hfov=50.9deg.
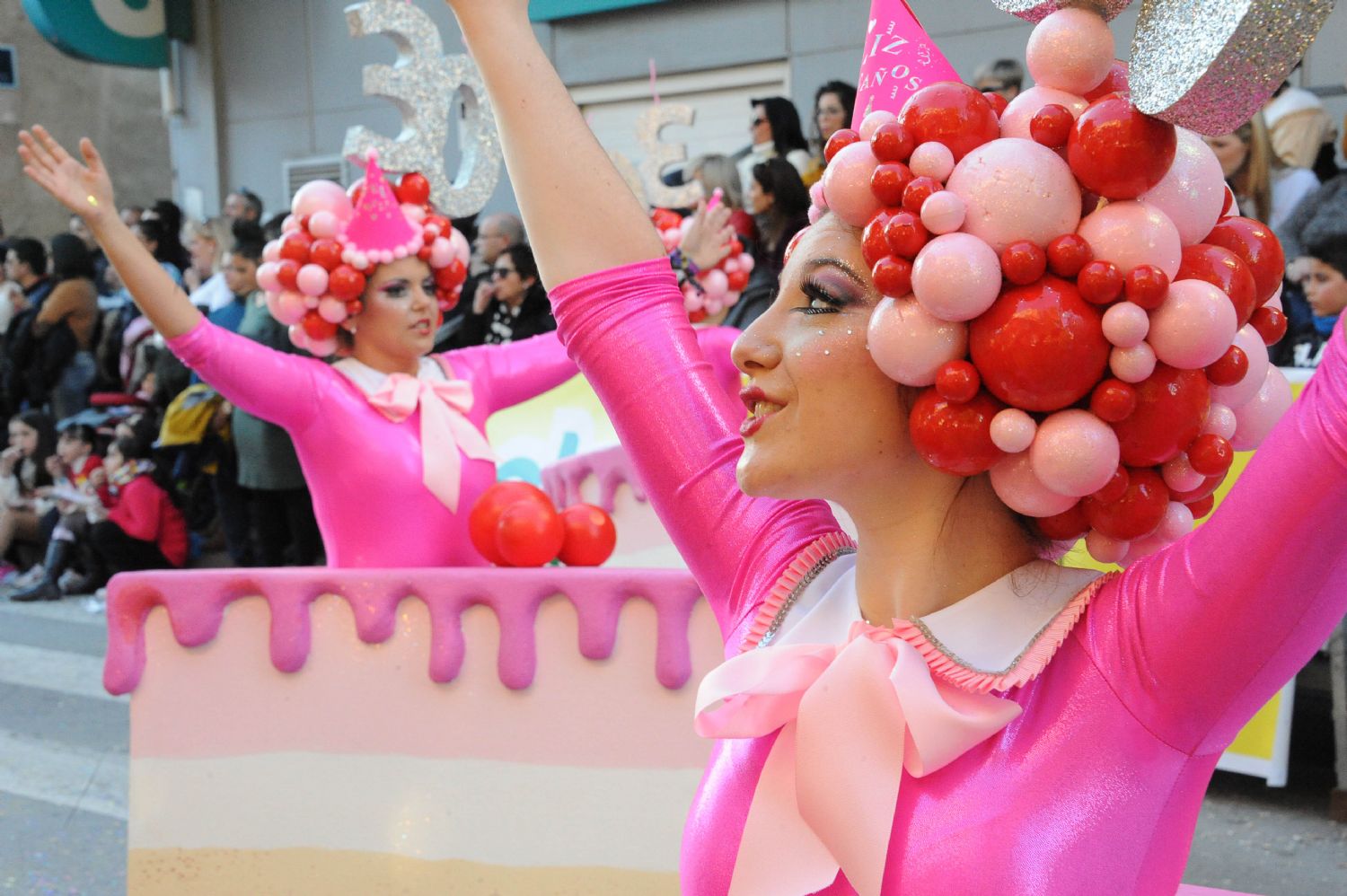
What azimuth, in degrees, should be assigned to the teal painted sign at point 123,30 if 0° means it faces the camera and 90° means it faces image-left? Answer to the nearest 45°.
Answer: approximately 0°

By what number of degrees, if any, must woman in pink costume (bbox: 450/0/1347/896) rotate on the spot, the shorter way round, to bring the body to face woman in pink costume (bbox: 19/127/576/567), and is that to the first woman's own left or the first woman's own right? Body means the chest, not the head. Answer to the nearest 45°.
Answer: approximately 90° to the first woman's own right

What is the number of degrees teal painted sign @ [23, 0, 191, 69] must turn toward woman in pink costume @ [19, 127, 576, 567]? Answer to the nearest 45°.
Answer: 0° — it already faces them

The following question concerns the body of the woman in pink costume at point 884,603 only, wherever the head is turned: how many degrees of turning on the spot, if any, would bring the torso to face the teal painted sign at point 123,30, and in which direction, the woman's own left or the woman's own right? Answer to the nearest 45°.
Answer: approximately 90° to the woman's own right

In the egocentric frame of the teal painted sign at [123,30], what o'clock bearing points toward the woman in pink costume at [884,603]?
The woman in pink costume is roughly at 12 o'clock from the teal painted sign.
